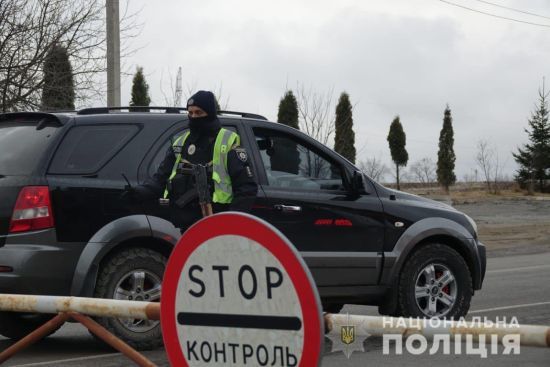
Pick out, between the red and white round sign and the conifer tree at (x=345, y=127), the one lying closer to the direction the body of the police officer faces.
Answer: the red and white round sign

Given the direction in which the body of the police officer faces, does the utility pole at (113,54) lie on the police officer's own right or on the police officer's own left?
on the police officer's own right

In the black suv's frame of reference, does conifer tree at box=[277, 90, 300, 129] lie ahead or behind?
ahead

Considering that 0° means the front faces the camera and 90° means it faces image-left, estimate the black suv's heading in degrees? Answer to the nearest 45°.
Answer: approximately 225°

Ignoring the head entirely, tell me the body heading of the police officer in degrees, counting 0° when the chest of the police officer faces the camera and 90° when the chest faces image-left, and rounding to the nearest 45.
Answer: approximately 45°

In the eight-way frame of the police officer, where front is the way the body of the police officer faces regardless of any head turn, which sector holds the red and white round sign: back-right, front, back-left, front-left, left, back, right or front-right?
front-left

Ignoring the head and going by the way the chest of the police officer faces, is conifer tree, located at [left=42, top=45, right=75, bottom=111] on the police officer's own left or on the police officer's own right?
on the police officer's own right

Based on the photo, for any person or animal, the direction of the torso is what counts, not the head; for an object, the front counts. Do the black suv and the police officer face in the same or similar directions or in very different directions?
very different directions

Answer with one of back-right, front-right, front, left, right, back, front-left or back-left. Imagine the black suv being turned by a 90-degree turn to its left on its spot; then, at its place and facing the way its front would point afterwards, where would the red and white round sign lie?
back-left

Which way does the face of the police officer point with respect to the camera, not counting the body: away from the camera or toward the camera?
toward the camera
